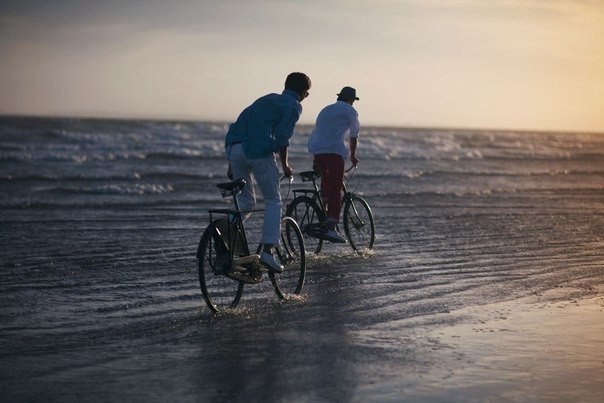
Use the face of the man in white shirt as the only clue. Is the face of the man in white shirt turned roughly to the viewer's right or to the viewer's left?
to the viewer's right

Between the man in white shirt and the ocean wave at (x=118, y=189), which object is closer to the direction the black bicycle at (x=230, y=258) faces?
the man in white shirt

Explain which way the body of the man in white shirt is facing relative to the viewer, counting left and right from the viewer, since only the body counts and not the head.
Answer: facing away from the viewer and to the right of the viewer

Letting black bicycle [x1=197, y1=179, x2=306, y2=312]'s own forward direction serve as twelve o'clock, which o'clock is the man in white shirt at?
The man in white shirt is roughly at 11 o'clock from the black bicycle.

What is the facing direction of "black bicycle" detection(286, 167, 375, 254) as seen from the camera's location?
facing away from the viewer and to the right of the viewer

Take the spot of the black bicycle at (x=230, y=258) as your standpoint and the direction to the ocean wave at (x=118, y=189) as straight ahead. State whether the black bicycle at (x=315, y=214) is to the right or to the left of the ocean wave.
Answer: right

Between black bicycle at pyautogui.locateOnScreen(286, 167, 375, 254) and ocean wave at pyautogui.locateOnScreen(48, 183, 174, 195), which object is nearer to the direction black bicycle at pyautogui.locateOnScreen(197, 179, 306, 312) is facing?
the black bicycle

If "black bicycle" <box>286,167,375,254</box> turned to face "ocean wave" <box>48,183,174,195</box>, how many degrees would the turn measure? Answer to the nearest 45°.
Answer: approximately 90° to its left

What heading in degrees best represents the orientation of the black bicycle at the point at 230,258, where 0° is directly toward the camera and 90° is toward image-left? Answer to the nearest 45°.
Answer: approximately 225°

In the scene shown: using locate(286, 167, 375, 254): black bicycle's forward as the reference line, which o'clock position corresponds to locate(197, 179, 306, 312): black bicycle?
locate(197, 179, 306, 312): black bicycle is roughly at 5 o'clock from locate(286, 167, 375, 254): black bicycle.

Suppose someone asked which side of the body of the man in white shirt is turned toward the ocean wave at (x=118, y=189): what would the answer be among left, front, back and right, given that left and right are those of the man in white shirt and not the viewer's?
left
